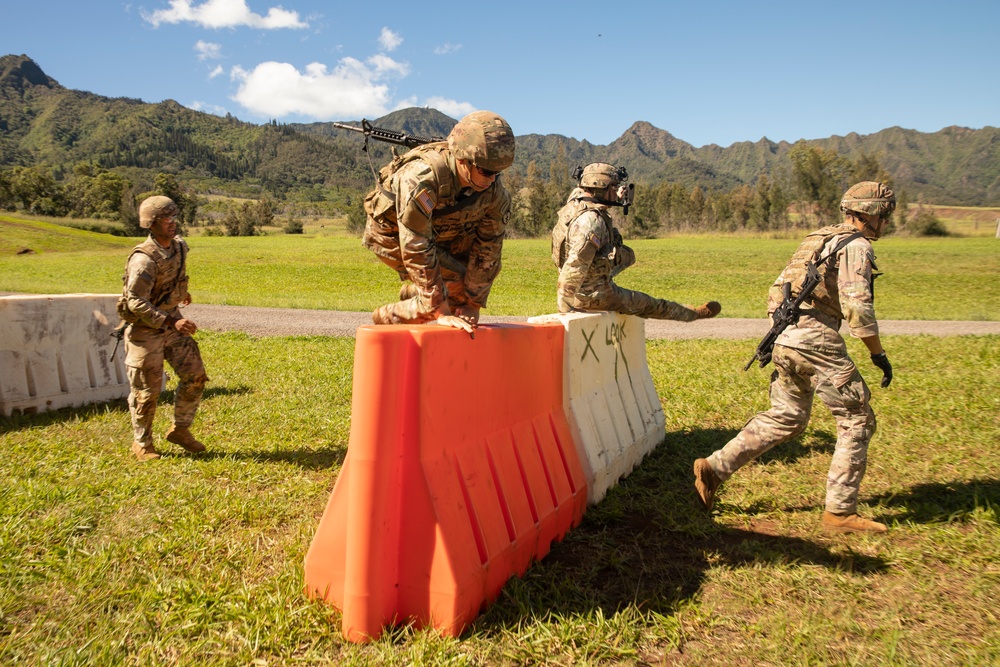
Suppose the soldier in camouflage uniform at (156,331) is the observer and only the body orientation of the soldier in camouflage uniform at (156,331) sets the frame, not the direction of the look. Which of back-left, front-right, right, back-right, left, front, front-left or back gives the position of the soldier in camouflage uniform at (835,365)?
front

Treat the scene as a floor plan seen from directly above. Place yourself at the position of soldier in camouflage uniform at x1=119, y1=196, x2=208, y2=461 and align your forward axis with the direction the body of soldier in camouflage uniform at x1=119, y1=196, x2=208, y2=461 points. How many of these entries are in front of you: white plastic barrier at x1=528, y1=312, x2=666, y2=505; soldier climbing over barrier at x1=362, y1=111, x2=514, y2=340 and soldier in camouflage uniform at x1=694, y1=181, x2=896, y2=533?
3

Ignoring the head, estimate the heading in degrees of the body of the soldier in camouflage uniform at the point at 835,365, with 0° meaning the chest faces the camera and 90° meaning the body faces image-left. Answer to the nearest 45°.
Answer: approximately 270°

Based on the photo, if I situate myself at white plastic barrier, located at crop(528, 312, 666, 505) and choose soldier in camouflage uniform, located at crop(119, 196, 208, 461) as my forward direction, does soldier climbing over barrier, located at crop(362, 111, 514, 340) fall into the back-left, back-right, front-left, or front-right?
front-left

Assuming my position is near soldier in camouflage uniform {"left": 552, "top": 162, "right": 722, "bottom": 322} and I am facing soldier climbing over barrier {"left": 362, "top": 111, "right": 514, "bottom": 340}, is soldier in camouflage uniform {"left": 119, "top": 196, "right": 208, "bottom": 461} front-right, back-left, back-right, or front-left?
front-right

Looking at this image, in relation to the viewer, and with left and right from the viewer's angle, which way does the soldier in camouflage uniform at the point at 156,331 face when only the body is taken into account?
facing the viewer and to the right of the viewer

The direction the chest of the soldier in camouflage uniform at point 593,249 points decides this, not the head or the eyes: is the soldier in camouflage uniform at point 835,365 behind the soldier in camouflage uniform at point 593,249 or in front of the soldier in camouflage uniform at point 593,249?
in front

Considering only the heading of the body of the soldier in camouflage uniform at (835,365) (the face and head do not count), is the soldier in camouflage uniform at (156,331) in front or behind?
behind

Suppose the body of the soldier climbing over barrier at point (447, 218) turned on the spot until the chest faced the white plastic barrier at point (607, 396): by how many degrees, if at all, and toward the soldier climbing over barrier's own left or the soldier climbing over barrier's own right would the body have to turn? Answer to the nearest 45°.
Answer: approximately 90° to the soldier climbing over barrier's own left
